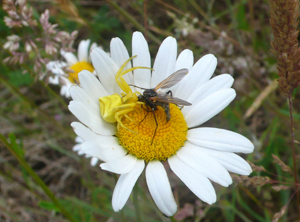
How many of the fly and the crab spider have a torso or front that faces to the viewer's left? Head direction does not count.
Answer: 1

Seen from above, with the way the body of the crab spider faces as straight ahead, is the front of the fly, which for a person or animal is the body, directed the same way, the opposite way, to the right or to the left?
the opposite way

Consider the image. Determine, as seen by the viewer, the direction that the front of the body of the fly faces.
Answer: to the viewer's left

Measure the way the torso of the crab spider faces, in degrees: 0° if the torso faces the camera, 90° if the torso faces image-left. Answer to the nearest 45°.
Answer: approximately 270°

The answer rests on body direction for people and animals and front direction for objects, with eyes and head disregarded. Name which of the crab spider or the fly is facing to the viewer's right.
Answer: the crab spider
